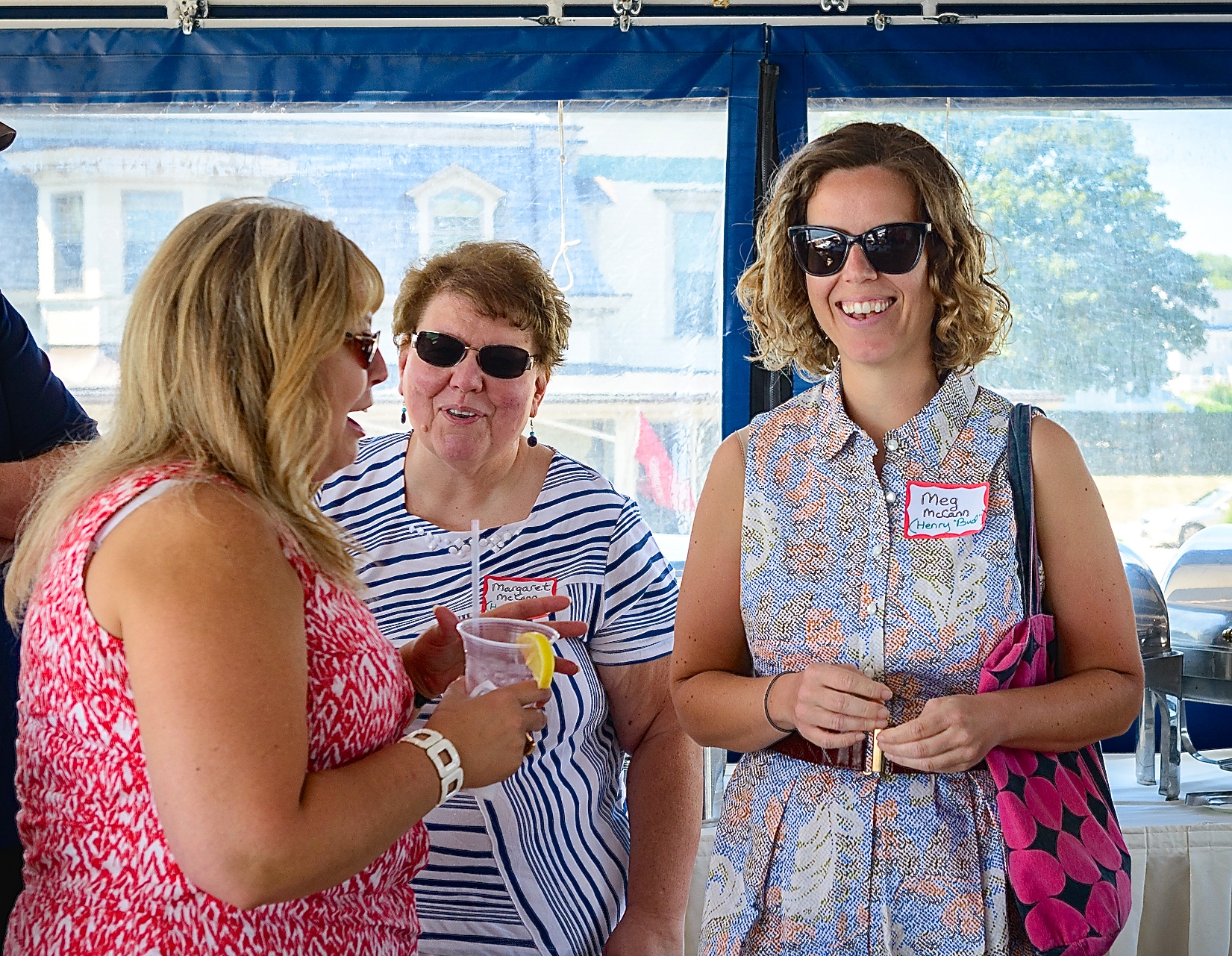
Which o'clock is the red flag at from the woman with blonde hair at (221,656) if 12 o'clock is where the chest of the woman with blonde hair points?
The red flag is roughly at 10 o'clock from the woman with blonde hair.

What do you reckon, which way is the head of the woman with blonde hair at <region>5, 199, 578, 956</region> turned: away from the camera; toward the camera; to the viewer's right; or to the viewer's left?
to the viewer's right

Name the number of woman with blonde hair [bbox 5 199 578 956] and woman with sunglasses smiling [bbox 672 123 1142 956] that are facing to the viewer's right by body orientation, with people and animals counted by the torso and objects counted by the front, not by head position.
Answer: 1

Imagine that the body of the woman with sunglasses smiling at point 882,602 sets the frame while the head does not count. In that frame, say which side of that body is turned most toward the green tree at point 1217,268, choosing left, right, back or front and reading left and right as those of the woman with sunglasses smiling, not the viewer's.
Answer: back

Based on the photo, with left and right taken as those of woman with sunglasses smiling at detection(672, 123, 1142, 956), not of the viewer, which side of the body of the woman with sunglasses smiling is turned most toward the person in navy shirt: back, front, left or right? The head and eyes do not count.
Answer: right

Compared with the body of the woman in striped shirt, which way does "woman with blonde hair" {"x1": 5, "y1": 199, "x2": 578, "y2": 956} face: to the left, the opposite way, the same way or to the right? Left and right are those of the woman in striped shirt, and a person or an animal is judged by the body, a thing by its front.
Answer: to the left

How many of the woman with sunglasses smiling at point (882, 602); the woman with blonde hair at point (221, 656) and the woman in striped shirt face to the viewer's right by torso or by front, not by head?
1

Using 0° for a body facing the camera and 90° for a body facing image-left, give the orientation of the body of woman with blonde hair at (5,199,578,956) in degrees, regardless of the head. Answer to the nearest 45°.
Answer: approximately 270°
